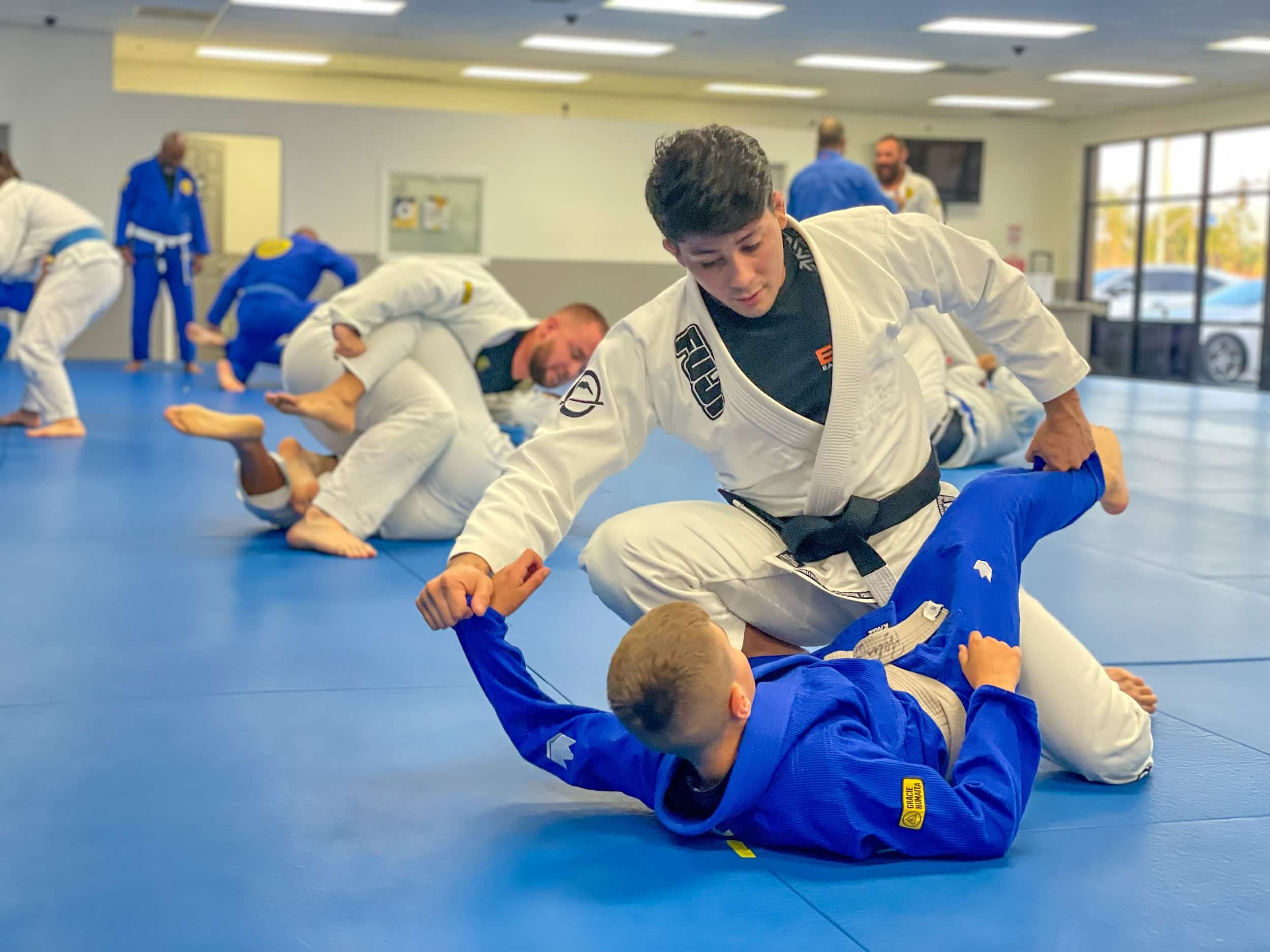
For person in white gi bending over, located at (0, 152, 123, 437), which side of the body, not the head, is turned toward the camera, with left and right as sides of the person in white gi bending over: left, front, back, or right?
left

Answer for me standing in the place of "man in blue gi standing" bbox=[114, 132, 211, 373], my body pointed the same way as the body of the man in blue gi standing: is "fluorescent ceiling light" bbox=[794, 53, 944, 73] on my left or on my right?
on my left

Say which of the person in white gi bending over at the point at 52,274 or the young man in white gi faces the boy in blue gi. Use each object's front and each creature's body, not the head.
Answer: the young man in white gi

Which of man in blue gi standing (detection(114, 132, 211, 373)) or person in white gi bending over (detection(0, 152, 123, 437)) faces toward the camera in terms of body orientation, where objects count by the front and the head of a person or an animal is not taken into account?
the man in blue gi standing

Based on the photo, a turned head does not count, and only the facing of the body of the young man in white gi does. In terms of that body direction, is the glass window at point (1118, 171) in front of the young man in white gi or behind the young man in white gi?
behind

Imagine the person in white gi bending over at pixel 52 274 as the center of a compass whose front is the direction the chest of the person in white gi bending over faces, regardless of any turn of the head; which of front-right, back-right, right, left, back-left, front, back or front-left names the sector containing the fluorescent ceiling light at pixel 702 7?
back-right

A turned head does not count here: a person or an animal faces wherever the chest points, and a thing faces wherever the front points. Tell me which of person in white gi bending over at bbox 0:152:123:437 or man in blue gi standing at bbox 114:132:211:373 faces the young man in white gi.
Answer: the man in blue gi standing

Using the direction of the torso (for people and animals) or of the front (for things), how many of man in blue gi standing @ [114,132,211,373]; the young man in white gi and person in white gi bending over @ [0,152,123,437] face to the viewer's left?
1

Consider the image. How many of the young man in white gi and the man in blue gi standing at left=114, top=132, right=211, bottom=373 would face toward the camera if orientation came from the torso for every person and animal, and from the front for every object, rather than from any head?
2

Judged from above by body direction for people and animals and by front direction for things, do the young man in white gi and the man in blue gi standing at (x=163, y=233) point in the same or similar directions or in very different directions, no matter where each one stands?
same or similar directions

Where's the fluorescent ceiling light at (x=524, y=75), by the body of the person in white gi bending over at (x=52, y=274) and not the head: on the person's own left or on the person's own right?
on the person's own right

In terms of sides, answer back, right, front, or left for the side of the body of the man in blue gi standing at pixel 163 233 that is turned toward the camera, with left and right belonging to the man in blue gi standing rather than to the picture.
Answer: front

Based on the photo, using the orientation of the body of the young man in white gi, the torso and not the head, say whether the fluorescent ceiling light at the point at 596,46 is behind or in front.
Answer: behind
